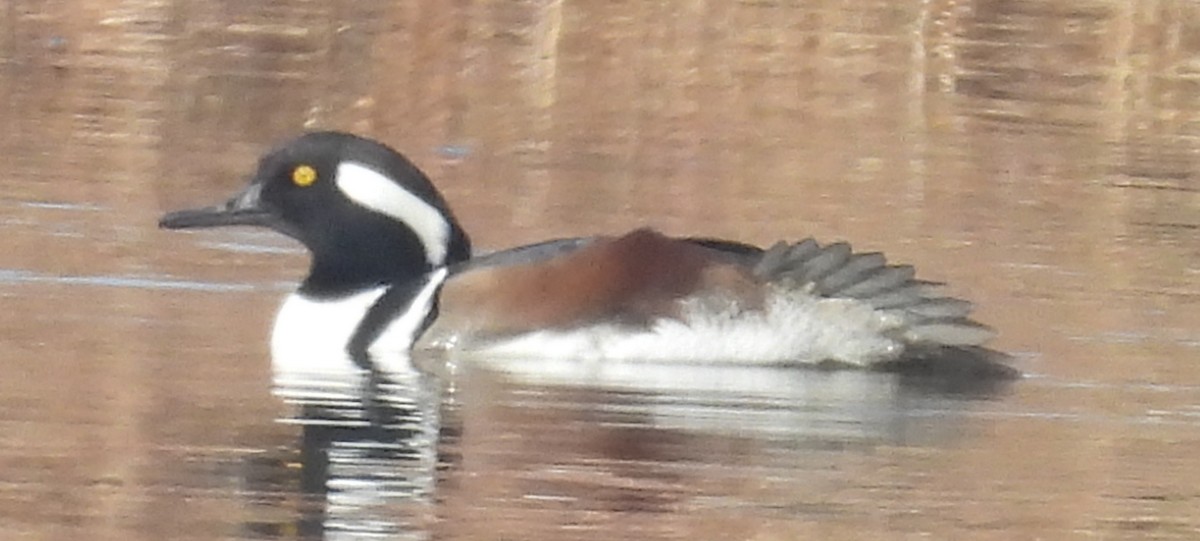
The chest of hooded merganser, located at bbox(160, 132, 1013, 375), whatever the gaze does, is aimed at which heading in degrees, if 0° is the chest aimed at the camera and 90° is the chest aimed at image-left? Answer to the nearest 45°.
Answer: approximately 90°
